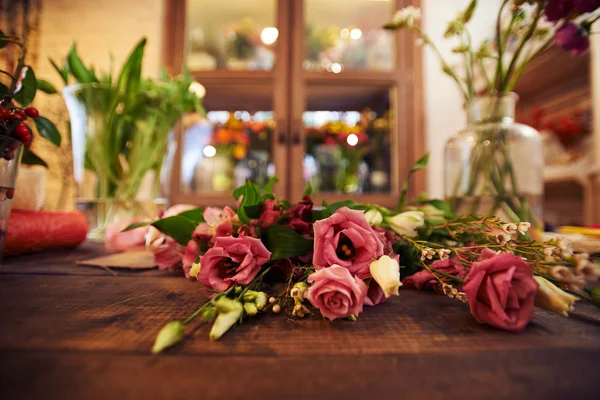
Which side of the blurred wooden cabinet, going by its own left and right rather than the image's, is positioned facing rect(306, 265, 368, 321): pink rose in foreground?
front

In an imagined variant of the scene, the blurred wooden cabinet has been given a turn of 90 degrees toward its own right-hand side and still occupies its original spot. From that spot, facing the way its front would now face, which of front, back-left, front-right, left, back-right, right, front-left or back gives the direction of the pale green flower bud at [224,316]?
left

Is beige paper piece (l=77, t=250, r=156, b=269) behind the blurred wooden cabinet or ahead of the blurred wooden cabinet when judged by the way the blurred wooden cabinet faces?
ahead

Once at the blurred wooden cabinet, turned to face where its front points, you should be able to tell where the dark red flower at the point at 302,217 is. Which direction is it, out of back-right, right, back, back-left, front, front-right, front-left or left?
front

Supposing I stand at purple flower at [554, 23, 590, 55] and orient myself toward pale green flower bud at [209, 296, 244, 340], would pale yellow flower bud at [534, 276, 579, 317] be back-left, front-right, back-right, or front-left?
front-left

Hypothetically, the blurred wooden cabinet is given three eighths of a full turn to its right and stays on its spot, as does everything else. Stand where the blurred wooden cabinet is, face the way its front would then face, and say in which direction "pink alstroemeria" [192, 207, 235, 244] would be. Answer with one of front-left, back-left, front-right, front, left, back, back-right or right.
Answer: back-left

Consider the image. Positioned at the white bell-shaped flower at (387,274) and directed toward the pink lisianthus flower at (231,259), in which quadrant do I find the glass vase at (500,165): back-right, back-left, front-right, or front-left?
back-right

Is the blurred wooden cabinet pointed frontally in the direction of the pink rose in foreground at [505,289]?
yes

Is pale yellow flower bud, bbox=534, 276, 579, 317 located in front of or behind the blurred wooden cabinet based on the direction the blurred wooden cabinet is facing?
in front

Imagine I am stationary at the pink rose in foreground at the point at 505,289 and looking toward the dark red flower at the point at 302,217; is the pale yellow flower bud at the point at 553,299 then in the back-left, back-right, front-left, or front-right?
back-right

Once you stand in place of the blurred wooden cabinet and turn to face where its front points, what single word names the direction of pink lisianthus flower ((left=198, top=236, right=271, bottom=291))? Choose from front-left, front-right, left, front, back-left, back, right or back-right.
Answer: front

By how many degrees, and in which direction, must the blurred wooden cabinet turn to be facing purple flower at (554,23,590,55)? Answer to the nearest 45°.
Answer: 0° — it already faces it

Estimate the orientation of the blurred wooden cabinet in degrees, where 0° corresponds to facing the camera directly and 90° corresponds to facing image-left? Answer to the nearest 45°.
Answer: approximately 0°

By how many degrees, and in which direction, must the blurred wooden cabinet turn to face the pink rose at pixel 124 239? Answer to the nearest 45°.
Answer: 0° — it already faces it

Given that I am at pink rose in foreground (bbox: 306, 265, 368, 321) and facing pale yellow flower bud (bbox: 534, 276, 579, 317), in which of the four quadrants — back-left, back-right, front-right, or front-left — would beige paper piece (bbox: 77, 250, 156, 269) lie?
back-left

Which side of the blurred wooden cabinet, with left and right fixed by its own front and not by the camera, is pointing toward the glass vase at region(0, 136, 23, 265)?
front
